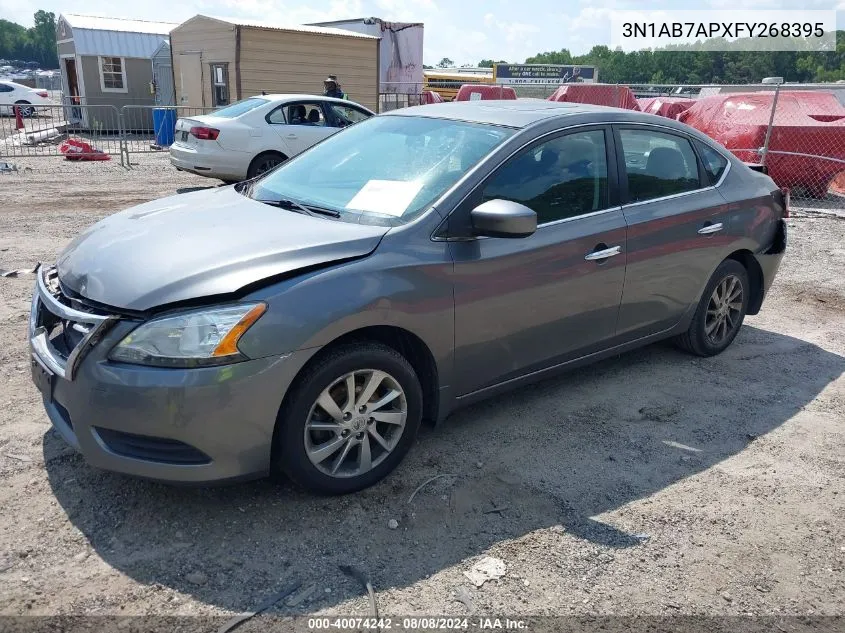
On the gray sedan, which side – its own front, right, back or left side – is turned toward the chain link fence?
back

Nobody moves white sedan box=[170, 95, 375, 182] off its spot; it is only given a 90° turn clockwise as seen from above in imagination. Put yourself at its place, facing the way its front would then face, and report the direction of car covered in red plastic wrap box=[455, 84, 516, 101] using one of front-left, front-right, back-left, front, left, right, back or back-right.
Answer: left

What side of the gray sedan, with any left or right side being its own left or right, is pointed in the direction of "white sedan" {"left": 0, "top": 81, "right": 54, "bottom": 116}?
right

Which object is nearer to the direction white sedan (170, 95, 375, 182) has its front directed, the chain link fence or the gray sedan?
the chain link fence

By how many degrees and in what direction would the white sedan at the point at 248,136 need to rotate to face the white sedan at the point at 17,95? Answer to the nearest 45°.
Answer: approximately 90° to its left

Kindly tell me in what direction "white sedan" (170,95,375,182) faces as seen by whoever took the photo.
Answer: facing away from the viewer and to the right of the viewer

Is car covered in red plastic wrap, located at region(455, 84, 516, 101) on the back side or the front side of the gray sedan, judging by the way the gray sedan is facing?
on the back side

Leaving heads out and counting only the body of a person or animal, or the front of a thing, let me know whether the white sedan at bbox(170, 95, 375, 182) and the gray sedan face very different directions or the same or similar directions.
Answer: very different directions

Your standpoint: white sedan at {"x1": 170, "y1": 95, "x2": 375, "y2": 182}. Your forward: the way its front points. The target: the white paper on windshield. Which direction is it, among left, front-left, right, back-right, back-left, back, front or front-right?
back-right
